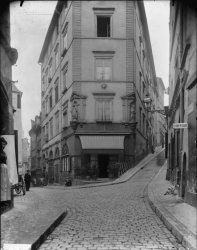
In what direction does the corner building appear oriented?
toward the camera
